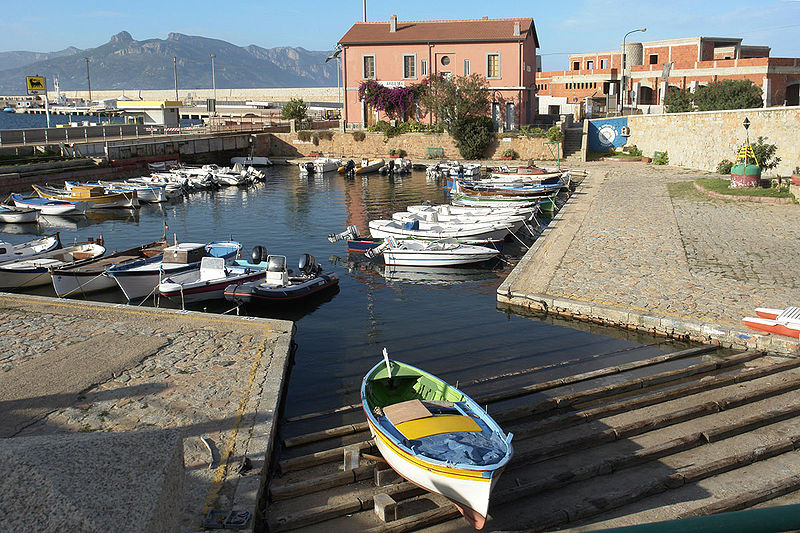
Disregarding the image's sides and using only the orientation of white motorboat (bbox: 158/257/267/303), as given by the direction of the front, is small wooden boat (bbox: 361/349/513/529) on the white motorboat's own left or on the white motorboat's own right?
on the white motorboat's own left

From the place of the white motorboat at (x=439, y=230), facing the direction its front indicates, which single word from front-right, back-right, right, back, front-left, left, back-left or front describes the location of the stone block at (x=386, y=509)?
right

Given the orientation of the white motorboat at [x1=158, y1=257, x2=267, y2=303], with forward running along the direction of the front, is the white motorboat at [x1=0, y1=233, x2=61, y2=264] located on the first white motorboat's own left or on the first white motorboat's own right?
on the first white motorboat's own right

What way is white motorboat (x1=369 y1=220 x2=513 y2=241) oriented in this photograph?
to the viewer's right

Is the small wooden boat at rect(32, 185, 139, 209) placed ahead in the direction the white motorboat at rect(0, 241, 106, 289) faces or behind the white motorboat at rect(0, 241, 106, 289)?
behind

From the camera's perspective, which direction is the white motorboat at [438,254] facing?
to the viewer's right

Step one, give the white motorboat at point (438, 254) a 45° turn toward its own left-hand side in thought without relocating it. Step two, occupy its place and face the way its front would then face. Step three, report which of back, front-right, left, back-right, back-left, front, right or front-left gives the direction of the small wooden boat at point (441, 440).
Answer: back-right

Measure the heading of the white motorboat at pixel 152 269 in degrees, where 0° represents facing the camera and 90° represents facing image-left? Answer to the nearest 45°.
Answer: approximately 45°

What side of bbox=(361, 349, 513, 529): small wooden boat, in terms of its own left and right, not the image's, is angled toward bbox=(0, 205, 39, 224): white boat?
back

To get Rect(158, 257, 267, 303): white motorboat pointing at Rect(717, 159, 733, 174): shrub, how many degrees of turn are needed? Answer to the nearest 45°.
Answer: approximately 180°

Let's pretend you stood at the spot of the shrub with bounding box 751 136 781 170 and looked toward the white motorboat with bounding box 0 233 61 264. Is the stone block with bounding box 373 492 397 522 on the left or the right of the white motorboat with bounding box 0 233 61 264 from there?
left

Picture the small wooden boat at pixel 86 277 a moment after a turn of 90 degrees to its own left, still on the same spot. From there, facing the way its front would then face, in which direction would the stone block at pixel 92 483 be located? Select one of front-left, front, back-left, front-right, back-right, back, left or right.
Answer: front-right

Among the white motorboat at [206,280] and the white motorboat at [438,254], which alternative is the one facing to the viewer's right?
the white motorboat at [438,254]
